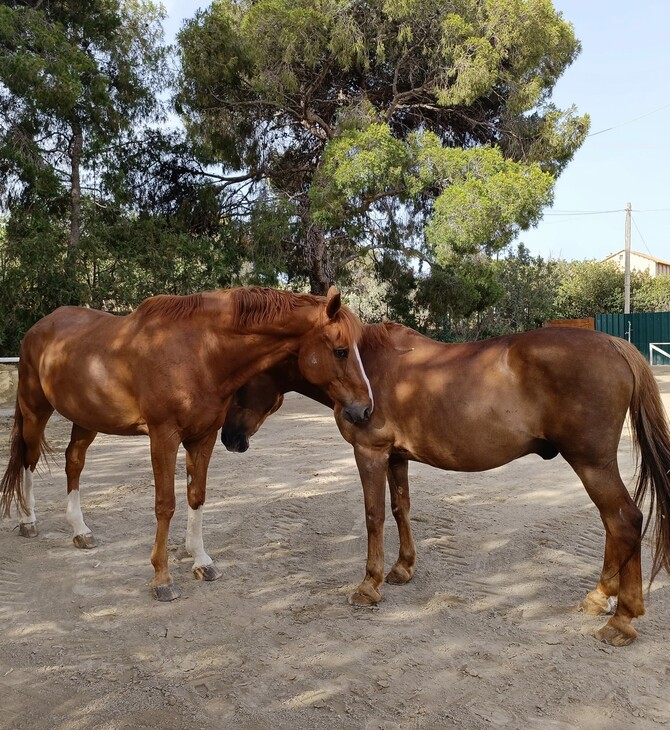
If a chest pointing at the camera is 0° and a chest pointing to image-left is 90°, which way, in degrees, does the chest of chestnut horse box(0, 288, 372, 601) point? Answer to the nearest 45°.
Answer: approximately 315°

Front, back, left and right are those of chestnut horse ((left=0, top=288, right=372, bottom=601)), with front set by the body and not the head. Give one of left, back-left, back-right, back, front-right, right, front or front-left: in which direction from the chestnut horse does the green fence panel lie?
left

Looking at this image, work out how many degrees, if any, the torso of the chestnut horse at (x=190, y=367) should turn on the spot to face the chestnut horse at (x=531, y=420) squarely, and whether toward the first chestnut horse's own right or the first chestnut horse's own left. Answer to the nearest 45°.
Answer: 0° — it already faces it

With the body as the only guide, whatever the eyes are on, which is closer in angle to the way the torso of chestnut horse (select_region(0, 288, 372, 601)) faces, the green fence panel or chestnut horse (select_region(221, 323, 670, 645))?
the chestnut horse
